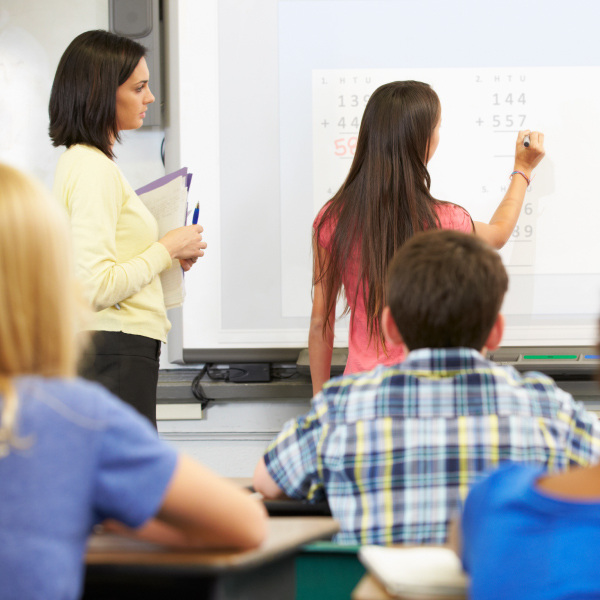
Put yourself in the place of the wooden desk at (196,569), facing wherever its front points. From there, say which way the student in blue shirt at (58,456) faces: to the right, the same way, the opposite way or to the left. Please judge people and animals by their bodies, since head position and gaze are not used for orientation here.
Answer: the opposite way

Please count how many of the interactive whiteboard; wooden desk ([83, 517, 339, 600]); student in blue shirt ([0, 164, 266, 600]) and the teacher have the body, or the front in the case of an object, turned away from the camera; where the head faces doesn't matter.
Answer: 1

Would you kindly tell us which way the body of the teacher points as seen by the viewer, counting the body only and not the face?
to the viewer's right

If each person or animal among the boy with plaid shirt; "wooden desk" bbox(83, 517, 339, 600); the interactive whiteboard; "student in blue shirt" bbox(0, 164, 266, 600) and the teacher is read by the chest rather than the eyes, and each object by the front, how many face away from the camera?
2

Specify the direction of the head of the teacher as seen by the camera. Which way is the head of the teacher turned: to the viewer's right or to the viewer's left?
to the viewer's right

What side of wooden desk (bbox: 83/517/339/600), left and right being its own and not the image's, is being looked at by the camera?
front

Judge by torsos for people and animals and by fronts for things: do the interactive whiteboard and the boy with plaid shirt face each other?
yes

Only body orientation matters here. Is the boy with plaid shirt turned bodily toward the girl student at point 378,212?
yes

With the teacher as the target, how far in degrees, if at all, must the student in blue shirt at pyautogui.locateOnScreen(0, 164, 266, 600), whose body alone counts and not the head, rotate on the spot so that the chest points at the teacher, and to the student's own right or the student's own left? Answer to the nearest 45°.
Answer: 0° — they already face them

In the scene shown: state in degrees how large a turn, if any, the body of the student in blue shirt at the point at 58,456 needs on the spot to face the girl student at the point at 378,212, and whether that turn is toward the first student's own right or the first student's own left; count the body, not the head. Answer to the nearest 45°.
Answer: approximately 45° to the first student's own right

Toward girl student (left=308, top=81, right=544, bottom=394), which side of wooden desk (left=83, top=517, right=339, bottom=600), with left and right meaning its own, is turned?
back

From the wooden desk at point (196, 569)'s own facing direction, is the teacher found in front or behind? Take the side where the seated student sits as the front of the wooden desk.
behind

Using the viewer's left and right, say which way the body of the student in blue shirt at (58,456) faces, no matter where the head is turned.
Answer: facing away from the viewer

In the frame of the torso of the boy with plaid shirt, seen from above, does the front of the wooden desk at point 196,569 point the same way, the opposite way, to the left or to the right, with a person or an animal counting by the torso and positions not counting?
the opposite way

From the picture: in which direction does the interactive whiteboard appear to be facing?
toward the camera

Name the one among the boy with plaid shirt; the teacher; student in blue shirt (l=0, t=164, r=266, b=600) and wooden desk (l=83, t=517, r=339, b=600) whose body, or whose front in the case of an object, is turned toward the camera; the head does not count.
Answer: the wooden desk

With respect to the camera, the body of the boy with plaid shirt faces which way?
away from the camera
